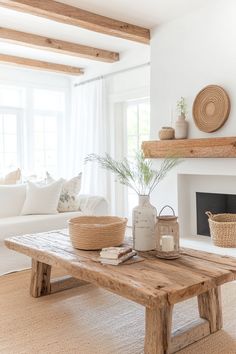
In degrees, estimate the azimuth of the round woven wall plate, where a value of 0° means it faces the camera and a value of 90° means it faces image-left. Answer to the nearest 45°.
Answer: approximately 45°

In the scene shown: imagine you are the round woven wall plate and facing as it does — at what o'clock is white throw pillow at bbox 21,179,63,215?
The white throw pillow is roughly at 1 o'clock from the round woven wall plate.

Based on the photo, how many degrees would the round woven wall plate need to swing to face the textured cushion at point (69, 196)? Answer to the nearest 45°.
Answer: approximately 45° to its right

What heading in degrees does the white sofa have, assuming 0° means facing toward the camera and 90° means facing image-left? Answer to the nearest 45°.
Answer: approximately 315°

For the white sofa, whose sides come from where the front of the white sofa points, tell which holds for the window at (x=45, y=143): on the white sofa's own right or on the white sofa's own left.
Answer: on the white sofa's own left
